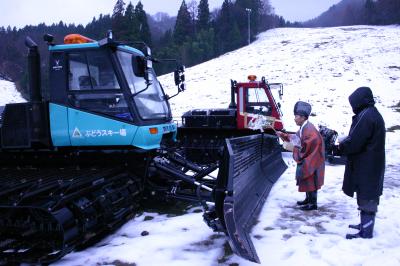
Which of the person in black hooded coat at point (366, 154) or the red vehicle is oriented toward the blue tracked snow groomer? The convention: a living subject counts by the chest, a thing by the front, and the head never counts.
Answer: the person in black hooded coat

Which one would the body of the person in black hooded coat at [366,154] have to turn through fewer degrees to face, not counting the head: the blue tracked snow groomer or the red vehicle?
the blue tracked snow groomer

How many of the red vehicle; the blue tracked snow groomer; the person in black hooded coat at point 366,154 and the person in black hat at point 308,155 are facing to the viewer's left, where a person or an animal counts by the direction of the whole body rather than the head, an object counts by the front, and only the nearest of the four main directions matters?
2

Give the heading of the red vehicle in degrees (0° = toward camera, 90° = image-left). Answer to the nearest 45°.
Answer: approximately 270°

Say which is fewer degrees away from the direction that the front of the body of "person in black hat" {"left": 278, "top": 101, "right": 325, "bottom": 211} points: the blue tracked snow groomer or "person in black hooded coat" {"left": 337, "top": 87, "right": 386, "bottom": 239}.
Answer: the blue tracked snow groomer

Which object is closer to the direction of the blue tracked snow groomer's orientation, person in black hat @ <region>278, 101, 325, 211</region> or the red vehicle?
the person in black hat

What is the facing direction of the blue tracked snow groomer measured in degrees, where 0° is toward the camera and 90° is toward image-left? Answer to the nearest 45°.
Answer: approximately 315°

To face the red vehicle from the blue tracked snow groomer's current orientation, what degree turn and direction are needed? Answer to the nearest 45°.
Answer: approximately 90° to its left

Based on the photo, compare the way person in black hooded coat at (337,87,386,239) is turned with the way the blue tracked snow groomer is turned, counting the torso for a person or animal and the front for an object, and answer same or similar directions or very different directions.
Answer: very different directions

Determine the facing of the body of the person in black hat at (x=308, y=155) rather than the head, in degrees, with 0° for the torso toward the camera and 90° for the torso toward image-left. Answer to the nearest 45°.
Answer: approximately 90°

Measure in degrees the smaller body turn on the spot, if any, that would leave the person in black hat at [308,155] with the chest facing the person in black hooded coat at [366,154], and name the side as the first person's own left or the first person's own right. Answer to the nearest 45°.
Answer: approximately 135° to the first person's own left

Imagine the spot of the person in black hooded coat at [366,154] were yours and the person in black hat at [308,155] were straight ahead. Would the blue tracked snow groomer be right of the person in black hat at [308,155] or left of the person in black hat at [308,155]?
left

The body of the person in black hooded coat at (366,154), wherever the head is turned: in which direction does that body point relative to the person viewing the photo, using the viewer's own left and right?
facing to the left of the viewer
